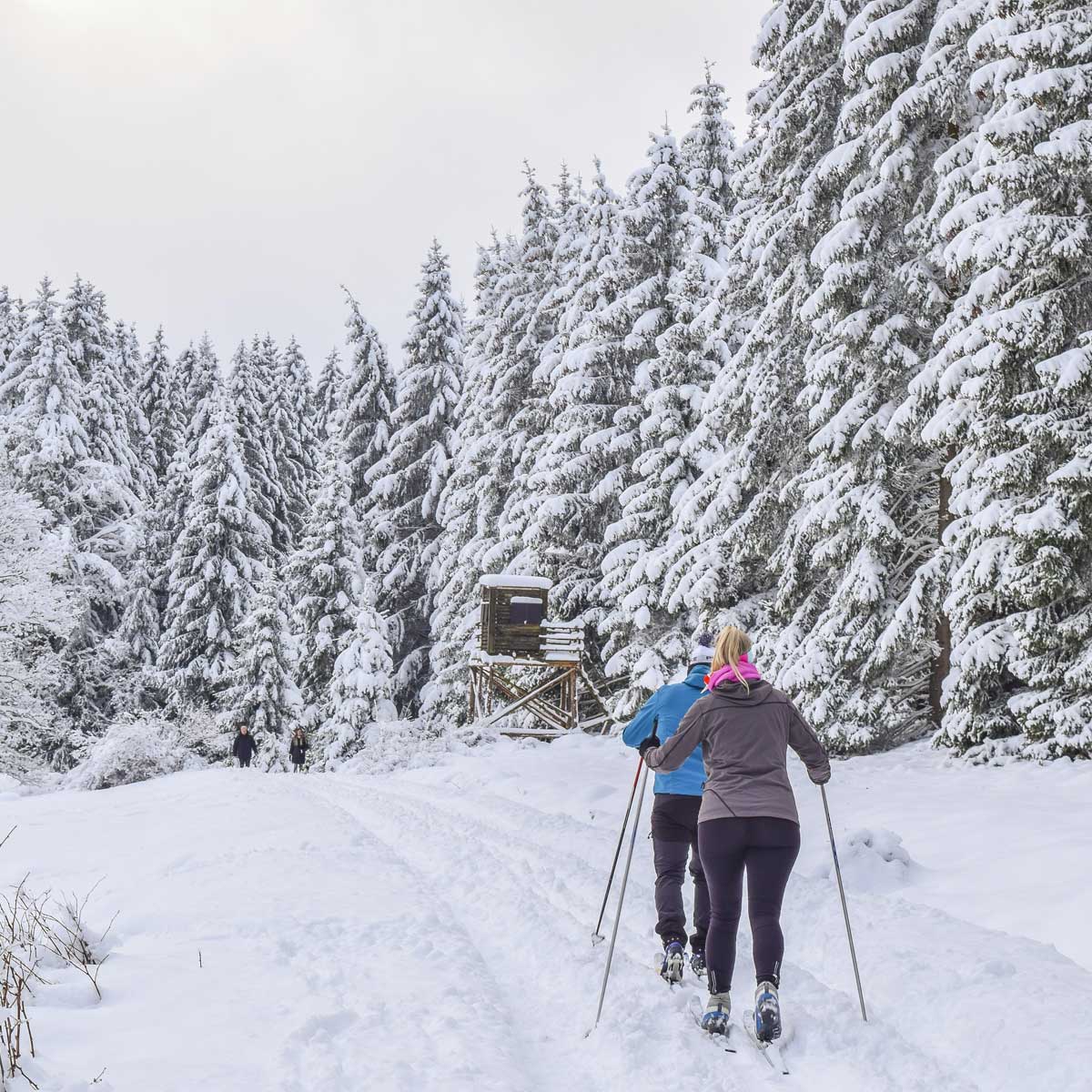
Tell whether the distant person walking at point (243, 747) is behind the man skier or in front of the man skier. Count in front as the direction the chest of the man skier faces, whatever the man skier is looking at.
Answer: in front

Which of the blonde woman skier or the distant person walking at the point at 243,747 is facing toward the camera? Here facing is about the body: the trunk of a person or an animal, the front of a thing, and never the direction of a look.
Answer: the distant person walking

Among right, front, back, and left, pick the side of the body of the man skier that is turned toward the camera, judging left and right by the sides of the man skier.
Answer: back

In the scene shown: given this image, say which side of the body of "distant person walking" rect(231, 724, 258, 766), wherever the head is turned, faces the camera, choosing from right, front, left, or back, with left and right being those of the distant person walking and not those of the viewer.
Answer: front

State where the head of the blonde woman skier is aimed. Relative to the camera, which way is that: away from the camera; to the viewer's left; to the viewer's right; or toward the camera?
away from the camera

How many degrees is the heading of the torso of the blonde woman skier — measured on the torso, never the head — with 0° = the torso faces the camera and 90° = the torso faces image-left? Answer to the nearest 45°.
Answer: approximately 180°

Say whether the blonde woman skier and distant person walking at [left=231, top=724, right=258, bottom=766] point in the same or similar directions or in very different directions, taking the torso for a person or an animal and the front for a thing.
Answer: very different directions

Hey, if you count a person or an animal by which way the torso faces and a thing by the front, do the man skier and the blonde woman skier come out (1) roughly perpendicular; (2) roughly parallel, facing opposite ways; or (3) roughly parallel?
roughly parallel

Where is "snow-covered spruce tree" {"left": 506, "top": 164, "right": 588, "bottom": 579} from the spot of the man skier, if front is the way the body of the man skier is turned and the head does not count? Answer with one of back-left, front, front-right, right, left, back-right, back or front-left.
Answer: front

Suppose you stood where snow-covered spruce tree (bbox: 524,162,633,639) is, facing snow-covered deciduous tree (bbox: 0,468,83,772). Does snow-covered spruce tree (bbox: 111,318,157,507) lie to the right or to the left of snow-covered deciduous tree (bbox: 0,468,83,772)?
right

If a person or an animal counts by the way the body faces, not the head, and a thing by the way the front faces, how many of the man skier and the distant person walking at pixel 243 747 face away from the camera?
1

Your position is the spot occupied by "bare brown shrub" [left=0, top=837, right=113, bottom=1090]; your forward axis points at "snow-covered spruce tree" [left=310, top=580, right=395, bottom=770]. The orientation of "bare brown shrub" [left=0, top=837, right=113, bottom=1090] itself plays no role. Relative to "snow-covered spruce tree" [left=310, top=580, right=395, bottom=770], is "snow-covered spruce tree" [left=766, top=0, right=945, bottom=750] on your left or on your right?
right

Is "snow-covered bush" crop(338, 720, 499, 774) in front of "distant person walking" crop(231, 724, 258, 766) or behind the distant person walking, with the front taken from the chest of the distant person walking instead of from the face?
in front

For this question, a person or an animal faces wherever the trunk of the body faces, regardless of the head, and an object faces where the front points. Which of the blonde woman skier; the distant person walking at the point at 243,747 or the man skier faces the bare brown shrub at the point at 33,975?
the distant person walking

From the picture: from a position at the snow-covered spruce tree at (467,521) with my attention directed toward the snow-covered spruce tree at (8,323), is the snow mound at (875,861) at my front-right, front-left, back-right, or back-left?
back-left

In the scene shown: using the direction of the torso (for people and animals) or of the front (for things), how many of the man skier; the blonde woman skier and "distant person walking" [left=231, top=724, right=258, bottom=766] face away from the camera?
2

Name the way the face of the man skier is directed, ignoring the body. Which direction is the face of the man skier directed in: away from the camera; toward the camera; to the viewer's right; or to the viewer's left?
away from the camera

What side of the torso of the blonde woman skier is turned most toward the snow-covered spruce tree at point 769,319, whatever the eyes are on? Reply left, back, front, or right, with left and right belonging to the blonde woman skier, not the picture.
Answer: front

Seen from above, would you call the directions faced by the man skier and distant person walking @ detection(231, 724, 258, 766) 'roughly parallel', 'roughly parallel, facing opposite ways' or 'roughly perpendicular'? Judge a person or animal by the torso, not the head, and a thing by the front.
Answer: roughly parallel, facing opposite ways

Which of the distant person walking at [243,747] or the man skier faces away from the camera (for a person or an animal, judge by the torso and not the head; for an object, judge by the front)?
the man skier
